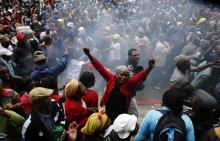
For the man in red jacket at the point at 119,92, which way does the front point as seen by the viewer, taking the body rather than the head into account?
toward the camera
